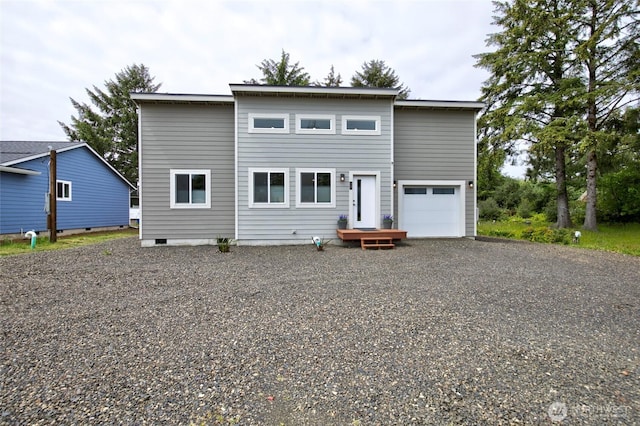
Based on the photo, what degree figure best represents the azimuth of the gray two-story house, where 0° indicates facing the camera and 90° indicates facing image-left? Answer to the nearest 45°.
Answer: approximately 0°

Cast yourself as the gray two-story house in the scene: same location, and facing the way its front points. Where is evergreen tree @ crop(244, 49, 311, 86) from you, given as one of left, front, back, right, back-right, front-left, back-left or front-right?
back

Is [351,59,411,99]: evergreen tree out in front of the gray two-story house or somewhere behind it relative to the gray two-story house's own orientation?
behind

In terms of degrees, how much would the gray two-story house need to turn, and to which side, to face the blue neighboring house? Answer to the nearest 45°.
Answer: approximately 135° to its right

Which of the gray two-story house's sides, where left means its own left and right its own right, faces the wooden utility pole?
right

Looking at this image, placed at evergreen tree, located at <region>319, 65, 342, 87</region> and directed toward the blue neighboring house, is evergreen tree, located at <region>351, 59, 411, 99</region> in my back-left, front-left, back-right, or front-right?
back-left

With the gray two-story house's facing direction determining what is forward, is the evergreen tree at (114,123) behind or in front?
behind
